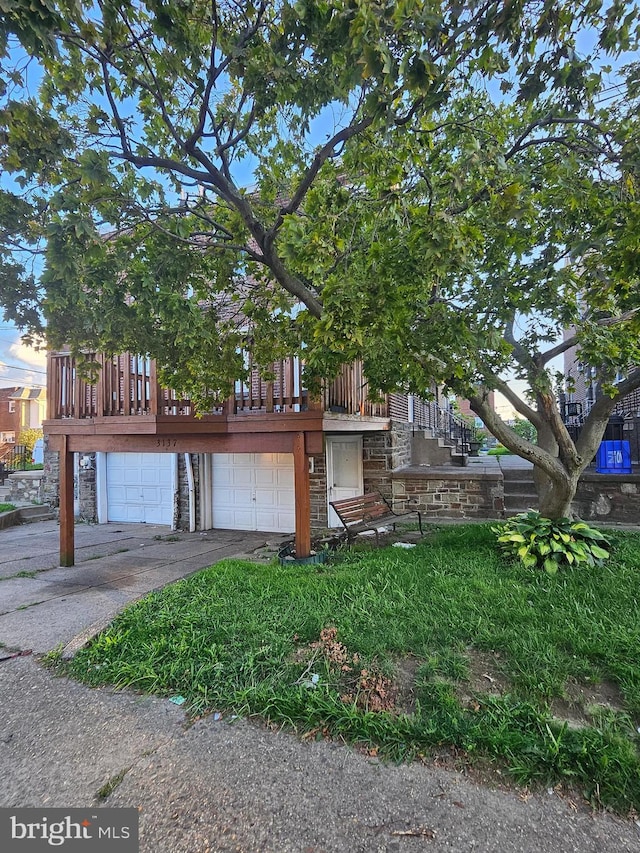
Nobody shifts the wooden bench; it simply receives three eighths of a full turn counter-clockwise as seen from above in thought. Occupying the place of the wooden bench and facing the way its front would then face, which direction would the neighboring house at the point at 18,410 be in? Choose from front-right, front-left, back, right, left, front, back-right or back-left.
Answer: front-left

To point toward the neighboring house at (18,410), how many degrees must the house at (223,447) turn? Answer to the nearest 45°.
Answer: approximately 135° to its right

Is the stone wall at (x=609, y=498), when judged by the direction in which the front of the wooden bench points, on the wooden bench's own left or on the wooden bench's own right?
on the wooden bench's own left

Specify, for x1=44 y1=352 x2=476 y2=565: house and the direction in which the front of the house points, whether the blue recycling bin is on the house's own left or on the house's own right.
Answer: on the house's own left

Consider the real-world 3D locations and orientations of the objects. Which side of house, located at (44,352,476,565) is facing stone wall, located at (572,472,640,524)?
left

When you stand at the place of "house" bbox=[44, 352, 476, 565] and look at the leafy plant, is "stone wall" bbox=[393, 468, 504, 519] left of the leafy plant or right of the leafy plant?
left

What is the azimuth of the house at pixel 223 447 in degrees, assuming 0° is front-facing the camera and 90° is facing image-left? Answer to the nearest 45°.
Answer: approximately 0°
